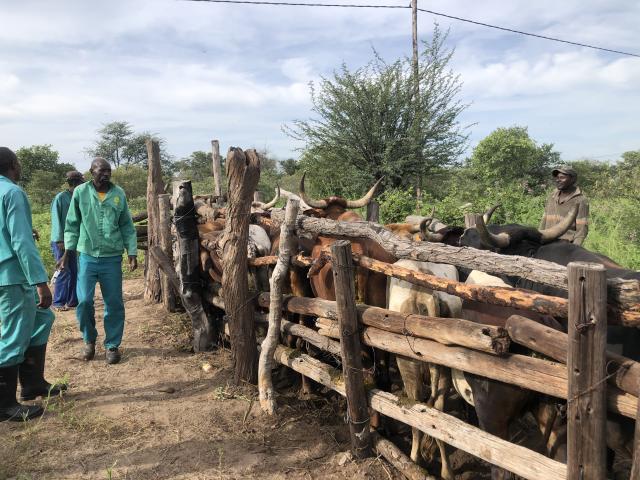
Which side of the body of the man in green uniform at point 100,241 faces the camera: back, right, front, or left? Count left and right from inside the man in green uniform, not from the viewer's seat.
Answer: front

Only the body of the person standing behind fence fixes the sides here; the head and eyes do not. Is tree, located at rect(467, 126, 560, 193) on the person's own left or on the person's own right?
on the person's own right

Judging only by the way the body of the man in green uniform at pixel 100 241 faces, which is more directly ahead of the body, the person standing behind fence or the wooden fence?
the wooden fence

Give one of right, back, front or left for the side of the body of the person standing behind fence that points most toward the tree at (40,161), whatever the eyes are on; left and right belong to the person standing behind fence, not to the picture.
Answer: right

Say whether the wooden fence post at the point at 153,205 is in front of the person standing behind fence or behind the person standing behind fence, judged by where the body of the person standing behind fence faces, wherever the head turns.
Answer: in front

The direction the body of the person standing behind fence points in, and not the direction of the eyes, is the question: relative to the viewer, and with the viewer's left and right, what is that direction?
facing the viewer and to the left of the viewer

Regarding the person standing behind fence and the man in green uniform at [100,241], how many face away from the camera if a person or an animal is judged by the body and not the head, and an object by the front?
0

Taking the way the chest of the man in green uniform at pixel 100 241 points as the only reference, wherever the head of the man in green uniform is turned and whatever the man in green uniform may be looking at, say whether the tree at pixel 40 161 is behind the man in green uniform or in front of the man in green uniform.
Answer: behind
